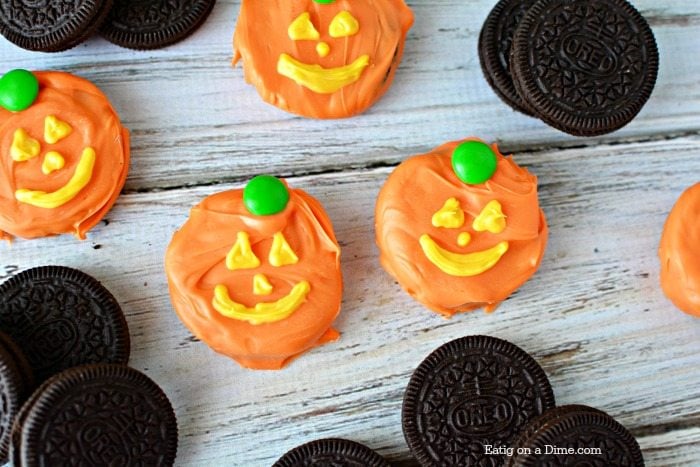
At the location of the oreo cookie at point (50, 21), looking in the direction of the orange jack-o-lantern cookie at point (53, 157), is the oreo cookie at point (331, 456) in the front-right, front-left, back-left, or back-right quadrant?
front-left

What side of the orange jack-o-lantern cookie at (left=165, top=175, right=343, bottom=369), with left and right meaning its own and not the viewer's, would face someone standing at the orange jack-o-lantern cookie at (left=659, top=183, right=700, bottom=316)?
left

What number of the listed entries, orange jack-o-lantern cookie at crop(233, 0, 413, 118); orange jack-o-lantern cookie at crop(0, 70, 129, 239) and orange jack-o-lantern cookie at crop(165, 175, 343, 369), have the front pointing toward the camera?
3

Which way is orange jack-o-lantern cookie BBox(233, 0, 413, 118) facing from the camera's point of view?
toward the camera

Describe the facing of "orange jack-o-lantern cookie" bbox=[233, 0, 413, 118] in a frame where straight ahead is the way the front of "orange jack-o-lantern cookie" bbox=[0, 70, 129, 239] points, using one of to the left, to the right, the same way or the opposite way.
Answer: the same way

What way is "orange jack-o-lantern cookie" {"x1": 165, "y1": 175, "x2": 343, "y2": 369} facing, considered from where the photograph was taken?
facing the viewer

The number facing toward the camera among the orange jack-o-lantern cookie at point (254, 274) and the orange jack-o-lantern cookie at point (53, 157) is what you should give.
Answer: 2

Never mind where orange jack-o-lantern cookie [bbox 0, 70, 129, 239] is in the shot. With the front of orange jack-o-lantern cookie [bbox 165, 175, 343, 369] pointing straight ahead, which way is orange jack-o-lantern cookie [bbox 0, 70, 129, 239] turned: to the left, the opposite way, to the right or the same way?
the same way

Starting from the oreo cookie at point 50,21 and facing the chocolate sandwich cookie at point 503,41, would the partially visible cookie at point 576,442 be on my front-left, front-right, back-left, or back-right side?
front-right
